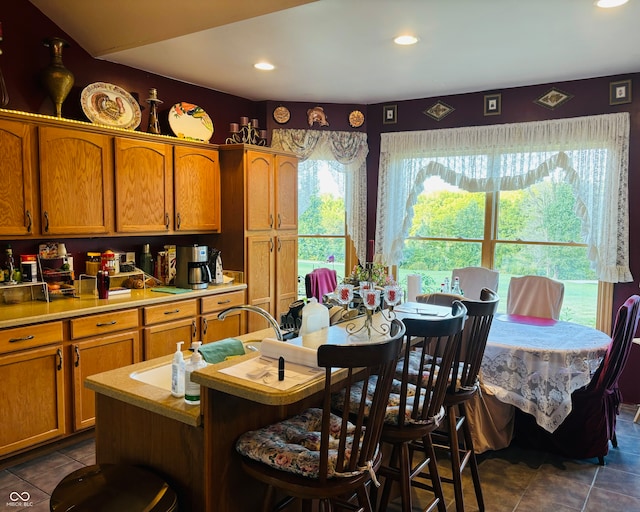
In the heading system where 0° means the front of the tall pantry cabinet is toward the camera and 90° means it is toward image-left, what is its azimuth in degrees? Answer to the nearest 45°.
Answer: approximately 315°

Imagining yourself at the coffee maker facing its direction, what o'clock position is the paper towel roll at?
The paper towel roll is roughly at 11 o'clock from the coffee maker.

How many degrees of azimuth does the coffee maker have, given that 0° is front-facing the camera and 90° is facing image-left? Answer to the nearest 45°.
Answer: approximately 315°

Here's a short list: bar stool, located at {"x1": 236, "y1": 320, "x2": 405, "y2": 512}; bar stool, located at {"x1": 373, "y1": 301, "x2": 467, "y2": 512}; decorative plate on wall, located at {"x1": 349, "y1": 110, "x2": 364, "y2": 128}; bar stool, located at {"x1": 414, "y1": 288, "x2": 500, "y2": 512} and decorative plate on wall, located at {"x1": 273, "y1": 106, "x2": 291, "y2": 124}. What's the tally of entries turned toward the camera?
2

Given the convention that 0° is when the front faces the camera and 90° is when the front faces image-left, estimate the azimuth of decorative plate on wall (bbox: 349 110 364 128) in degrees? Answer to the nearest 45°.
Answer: approximately 0°

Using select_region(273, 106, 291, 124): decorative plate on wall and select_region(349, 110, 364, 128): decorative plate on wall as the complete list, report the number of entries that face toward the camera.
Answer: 2

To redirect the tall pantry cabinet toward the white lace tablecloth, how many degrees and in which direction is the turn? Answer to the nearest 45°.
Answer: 0° — it already faces it

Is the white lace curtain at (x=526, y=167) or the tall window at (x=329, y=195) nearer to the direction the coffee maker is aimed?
the white lace curtain

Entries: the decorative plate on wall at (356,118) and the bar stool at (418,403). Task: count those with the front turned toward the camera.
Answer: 1
